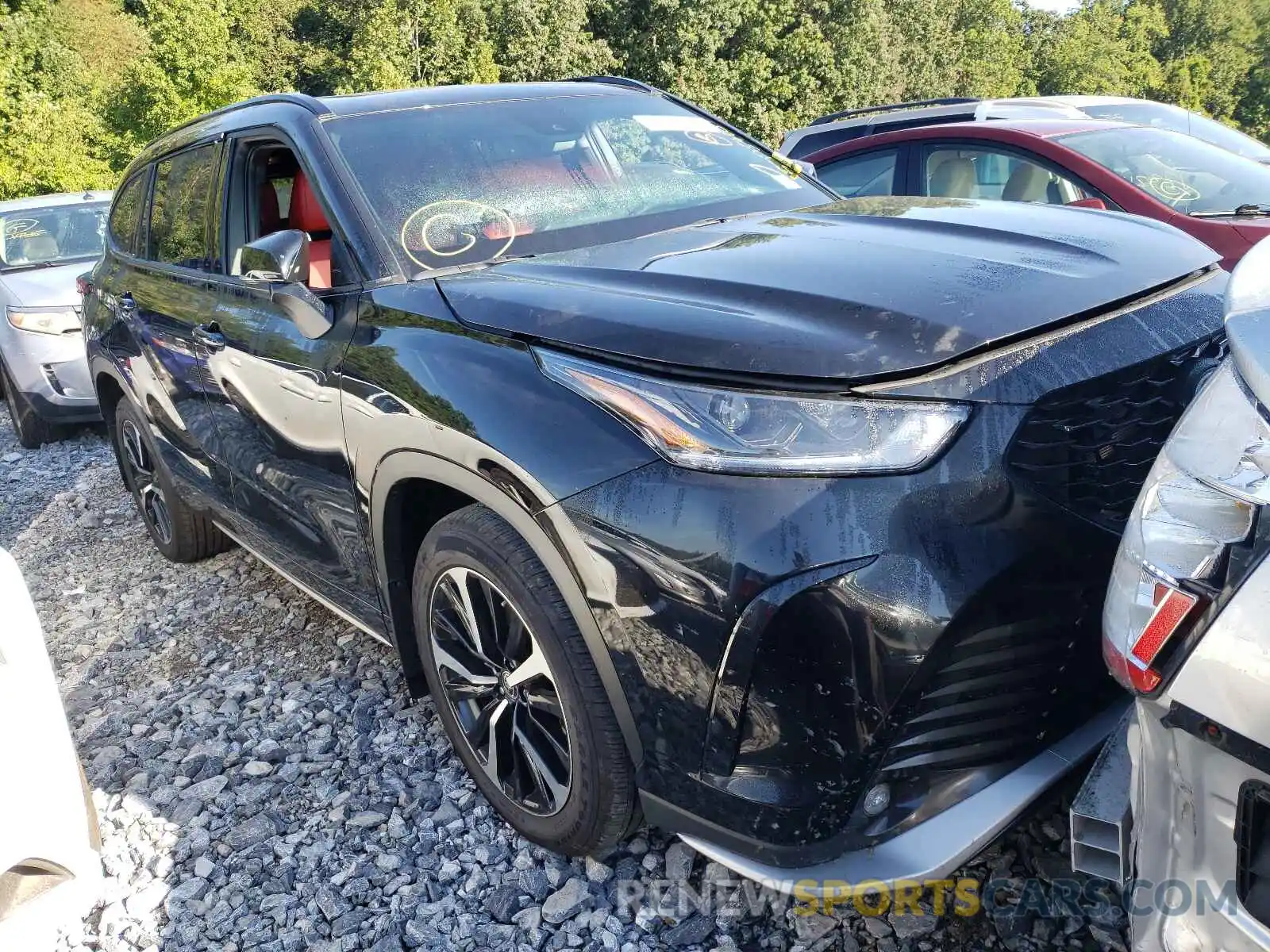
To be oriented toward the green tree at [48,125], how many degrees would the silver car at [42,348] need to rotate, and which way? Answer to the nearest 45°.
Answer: approximately 135° to its left

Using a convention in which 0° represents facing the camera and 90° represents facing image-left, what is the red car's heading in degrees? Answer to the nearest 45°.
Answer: approximately 315°

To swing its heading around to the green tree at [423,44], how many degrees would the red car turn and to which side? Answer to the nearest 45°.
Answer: approximately 180°
